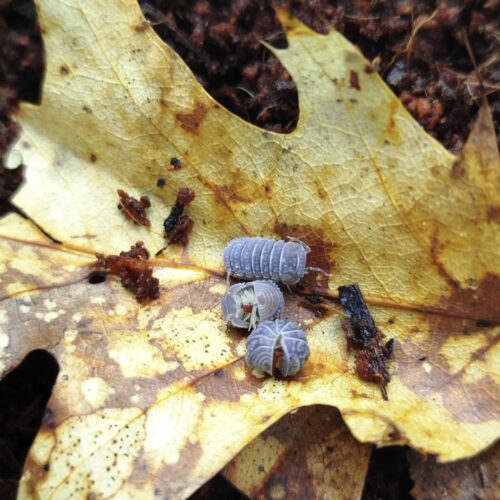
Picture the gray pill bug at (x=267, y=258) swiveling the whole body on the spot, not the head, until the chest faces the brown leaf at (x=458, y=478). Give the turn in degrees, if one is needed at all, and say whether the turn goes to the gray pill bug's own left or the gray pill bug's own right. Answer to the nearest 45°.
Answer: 0° — it already faces it

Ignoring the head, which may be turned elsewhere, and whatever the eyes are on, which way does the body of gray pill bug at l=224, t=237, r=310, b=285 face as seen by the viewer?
to the viewer's right

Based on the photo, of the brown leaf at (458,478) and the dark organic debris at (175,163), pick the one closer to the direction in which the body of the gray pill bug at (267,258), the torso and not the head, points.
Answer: the brown leaf

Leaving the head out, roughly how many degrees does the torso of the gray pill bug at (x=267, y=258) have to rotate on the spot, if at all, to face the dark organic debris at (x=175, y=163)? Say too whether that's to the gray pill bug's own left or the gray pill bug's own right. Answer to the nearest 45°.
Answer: approximately 180°

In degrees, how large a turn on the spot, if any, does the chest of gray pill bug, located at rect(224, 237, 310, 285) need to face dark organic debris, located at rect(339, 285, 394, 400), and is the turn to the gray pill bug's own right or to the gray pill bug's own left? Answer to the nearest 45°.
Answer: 0° — it already faces it
